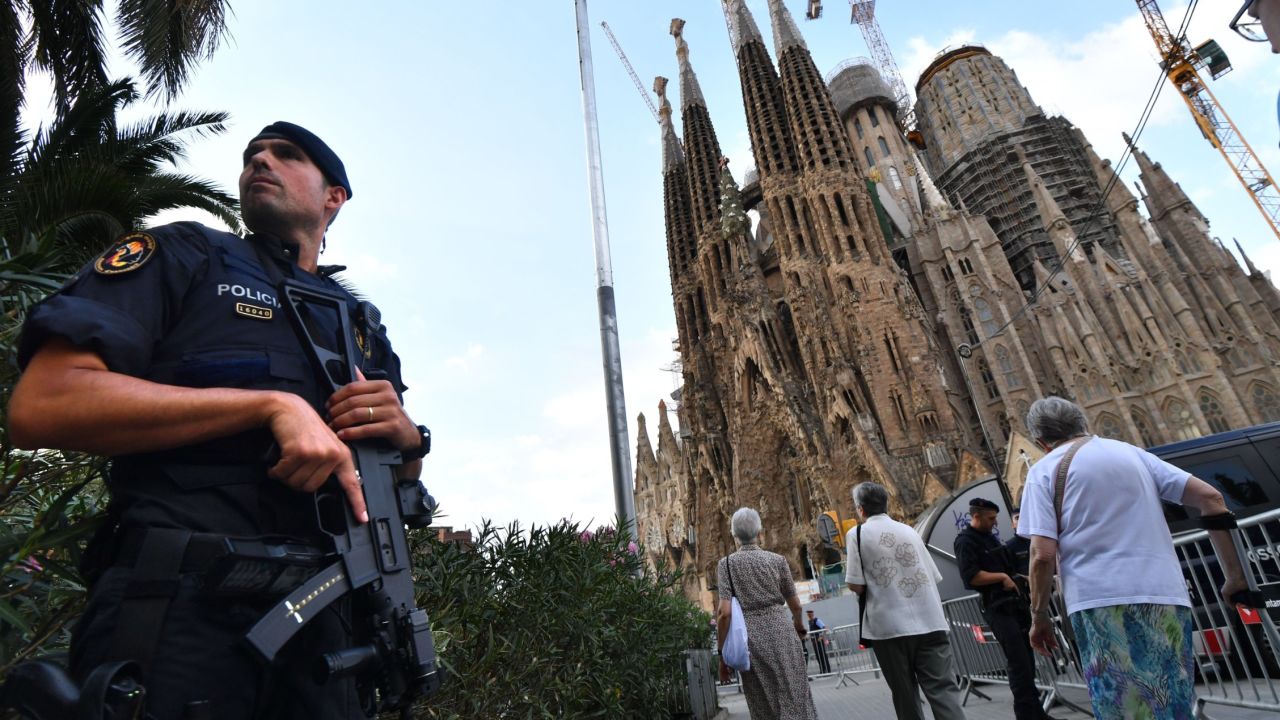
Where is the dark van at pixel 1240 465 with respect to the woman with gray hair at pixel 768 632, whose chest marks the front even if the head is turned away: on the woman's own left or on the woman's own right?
on the woman's own right

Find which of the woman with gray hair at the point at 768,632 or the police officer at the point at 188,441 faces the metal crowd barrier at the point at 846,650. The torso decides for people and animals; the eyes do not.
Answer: the woman with gray hair

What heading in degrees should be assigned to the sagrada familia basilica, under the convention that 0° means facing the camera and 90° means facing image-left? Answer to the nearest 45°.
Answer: approximately 45°

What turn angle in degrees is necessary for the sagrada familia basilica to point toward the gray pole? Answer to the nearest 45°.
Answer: approximately 45° to its left

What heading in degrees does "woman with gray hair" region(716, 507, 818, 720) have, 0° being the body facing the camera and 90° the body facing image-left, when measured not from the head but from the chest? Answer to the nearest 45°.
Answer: approximately 180°
